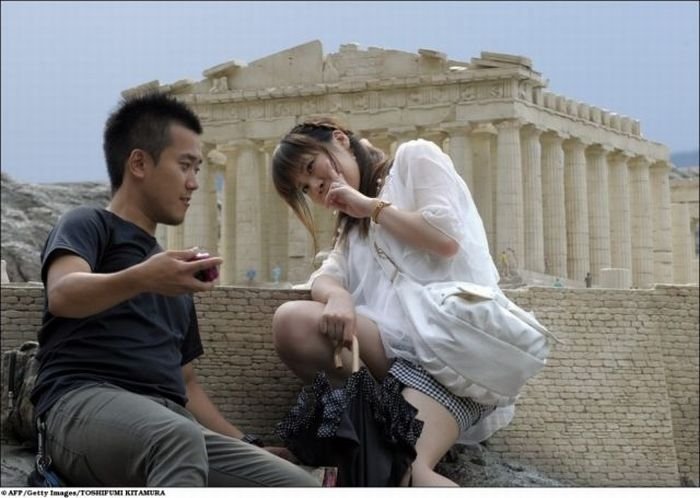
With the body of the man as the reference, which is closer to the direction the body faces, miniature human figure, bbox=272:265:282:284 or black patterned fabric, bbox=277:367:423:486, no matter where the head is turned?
the black patterned fabric

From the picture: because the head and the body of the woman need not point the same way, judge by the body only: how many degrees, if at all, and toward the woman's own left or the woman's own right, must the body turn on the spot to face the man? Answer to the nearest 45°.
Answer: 0° — they already face them

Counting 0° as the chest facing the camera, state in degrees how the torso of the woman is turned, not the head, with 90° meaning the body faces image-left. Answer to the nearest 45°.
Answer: approximately 45°

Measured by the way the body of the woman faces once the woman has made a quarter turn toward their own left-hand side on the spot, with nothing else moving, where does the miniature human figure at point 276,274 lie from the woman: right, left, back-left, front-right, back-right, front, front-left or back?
back-left

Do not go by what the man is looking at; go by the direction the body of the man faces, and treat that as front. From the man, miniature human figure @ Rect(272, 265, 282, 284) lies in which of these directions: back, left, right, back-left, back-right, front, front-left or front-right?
back-left

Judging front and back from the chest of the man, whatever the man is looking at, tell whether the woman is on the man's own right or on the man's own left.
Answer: on the man's own left

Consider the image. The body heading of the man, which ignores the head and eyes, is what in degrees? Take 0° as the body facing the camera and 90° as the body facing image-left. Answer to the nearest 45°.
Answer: approximately 315°

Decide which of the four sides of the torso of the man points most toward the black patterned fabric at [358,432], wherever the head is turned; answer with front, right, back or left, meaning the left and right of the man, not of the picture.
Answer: left

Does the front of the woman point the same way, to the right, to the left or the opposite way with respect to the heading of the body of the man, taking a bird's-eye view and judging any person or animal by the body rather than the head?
to the right

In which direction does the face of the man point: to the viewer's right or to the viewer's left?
to the viewer's right
